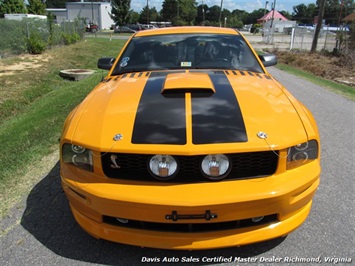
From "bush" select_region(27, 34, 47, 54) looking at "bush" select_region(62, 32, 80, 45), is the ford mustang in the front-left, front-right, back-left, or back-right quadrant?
back-right

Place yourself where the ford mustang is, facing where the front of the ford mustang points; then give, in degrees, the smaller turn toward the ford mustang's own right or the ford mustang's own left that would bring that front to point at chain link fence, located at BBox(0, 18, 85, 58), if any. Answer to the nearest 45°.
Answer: approximately 135° to the ford mustang's own right

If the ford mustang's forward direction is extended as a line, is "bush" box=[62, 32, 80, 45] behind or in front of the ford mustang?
behind

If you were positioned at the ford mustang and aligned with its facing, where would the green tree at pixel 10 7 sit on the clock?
The green tree is roughly at 5 o'clock from the ford mustang.

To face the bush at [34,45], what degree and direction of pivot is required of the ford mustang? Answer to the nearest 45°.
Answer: approximately 135° to its right

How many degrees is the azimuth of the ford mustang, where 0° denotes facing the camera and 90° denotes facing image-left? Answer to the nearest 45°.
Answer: approximately 0°
